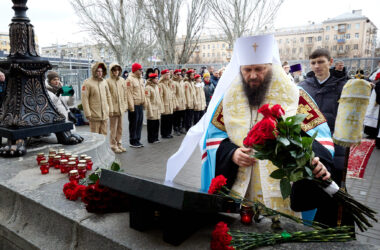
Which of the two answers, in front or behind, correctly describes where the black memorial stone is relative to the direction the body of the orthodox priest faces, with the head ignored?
in front

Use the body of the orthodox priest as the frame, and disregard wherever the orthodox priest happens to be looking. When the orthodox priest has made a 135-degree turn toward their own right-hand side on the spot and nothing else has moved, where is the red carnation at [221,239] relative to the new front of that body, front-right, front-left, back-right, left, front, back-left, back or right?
back-left

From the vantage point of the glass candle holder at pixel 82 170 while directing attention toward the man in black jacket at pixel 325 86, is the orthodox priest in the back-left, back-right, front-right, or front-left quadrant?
front-right

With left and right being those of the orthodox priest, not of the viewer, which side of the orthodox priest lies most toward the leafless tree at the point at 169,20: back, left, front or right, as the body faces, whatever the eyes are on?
back

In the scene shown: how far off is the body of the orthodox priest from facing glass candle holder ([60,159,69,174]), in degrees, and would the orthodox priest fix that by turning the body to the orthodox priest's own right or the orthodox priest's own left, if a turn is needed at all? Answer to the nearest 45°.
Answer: approximately 90° to the orthodox priest's own right

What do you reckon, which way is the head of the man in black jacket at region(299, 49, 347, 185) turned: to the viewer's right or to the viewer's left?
to the viewer's left

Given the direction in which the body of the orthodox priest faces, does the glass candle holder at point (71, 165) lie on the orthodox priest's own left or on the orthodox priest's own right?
on the orthodox priest's own right

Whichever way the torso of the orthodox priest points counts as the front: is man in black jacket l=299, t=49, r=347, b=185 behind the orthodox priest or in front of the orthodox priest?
behind

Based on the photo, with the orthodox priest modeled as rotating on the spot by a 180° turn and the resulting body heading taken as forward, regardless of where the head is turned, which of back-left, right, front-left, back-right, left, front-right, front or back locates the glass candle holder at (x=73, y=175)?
left

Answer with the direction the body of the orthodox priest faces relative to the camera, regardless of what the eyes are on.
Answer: toward the camera

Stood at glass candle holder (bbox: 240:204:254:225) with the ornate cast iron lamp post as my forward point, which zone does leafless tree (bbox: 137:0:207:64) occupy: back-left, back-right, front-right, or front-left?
front-right

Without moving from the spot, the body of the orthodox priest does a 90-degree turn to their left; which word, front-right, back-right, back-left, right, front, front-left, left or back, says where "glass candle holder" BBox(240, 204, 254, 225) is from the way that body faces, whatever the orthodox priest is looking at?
right
